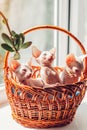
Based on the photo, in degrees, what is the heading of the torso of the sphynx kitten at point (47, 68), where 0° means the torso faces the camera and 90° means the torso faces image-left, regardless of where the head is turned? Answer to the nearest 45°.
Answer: approximately 315°
